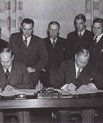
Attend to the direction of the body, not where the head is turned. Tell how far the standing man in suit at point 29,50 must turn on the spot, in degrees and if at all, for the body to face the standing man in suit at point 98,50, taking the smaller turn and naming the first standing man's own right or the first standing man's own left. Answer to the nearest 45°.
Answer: approximately 90° to the first standing man's own left

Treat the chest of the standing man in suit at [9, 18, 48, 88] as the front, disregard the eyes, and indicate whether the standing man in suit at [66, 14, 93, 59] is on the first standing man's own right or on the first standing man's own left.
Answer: on the first standing man's own left

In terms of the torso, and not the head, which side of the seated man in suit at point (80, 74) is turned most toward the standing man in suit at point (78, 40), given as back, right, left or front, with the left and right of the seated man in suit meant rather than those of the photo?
back

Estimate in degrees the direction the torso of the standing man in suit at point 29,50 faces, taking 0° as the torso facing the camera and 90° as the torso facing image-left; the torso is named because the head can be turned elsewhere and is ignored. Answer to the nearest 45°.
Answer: approximately 0°

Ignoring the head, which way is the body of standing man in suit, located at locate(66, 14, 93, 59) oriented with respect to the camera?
toward the camera

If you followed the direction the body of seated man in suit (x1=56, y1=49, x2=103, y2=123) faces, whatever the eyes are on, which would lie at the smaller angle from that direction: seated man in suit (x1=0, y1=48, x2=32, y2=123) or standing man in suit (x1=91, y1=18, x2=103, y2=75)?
the seated man in suit

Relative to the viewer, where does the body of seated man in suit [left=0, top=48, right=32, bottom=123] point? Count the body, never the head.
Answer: toward the camera

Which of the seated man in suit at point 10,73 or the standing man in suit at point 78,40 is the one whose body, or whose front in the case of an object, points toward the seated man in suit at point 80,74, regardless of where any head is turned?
the standing man in suit

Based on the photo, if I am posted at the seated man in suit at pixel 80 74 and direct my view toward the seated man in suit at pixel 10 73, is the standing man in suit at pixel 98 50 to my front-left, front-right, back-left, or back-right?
back-right

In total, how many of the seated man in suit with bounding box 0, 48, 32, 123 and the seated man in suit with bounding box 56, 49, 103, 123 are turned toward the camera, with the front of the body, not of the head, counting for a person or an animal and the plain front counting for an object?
2

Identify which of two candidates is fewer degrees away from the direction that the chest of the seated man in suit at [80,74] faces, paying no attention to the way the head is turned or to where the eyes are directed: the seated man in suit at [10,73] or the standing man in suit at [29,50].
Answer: the seated man in suit

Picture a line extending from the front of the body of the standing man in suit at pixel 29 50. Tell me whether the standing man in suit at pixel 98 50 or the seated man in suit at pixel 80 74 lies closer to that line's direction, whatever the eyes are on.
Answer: the seated man in suit

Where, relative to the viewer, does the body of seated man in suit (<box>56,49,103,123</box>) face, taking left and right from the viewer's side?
facing the viewer

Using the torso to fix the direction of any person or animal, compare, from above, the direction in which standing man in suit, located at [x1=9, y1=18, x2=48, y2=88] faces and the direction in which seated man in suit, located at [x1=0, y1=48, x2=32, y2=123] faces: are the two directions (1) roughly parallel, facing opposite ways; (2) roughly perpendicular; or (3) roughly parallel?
roughly parallel

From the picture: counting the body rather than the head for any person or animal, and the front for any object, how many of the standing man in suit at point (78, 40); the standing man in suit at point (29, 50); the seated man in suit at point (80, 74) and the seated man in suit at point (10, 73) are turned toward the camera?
4

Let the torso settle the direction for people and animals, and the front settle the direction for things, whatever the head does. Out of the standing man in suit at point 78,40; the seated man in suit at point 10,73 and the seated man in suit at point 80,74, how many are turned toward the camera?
3

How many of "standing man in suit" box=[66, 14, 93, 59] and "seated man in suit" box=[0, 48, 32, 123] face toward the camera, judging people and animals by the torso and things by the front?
2
